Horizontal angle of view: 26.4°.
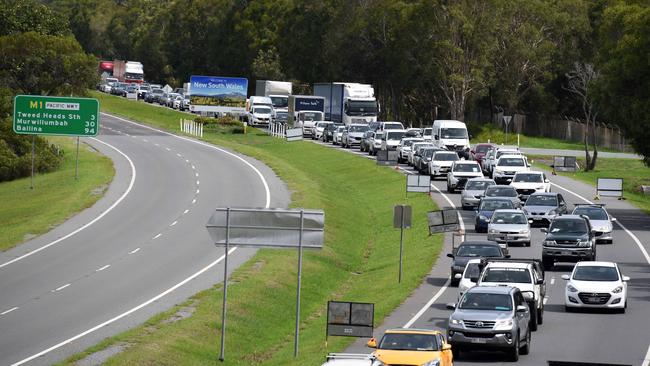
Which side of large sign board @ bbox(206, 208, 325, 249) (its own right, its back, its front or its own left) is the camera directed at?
back

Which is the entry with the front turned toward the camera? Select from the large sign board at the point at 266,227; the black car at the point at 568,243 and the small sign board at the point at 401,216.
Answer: the black car

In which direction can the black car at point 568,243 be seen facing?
toward the camera

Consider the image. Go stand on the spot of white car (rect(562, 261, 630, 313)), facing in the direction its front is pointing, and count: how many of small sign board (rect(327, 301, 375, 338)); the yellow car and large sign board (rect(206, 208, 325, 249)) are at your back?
0

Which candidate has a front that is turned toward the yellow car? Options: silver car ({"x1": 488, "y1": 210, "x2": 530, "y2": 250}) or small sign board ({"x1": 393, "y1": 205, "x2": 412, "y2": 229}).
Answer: the silver car

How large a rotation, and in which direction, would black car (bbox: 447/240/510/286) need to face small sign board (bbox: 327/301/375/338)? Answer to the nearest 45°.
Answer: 0° — it already faces it

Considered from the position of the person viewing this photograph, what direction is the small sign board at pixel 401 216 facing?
facing away from the viewer

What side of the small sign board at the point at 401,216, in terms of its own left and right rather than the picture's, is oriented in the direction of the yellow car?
back

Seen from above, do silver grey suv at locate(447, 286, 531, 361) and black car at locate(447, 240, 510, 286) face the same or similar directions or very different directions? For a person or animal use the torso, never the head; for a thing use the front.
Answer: same or similar directions

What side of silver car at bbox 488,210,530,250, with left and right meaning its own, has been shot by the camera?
front

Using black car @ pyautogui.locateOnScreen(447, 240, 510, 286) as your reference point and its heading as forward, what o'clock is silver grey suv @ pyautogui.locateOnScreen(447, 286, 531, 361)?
The silver grey suv is roughly at 12 o'clock from the black car.

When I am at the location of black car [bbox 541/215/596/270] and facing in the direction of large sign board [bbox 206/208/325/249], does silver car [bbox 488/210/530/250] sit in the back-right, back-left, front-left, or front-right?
back-right

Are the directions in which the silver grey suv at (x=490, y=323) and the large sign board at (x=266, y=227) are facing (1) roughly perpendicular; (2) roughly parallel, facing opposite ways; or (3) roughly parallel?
roughly parallel, facing opposite ways

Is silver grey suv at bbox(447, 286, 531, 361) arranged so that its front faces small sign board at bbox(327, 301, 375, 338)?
no

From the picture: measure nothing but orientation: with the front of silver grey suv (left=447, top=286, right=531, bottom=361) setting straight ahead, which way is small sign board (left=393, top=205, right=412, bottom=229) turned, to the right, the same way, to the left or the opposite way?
the opposite way

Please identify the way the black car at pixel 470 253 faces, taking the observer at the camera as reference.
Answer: facing the viewer

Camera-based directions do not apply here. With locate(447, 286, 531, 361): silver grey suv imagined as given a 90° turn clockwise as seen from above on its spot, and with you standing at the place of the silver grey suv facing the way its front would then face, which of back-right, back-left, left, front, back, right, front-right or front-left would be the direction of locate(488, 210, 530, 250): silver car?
right

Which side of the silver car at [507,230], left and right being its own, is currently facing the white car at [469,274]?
front

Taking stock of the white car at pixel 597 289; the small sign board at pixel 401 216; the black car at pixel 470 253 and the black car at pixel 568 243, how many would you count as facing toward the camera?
3

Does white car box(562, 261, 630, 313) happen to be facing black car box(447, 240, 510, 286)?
no

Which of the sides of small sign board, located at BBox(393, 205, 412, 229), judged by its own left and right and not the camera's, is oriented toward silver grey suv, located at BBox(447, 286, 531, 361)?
back
